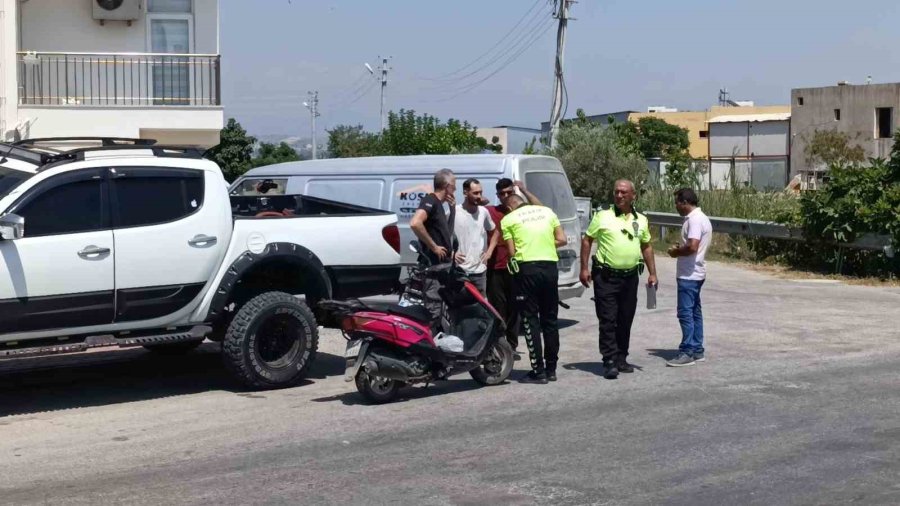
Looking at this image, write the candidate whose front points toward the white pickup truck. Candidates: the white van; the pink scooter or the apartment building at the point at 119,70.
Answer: the apartment building

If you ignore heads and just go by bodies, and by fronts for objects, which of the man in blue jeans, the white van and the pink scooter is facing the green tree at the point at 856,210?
the pink scooter

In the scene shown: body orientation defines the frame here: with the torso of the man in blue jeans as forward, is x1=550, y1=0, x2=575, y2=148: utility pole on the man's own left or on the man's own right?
on the man's own right

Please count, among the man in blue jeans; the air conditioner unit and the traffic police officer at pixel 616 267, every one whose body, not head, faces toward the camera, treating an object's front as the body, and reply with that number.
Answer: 2

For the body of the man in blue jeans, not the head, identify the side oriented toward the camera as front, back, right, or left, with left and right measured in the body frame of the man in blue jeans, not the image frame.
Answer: left

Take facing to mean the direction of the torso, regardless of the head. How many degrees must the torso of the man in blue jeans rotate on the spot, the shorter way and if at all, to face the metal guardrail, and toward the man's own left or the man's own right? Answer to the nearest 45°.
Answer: approximately 90° to the man's own right

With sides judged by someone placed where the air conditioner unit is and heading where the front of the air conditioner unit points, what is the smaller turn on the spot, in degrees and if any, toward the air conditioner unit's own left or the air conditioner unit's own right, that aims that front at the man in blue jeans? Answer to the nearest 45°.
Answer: approximately 45° to the air conditioner unit's own left

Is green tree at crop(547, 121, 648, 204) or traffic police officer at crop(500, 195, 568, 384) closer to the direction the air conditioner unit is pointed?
the traffic police officer

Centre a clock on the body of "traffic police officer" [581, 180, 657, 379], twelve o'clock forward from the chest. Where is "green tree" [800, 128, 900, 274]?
The green tree is roughly at 7 o'clock from the traffic police officer.

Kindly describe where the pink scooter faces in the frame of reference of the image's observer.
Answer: facing away from the viewer and to the right of the viewer

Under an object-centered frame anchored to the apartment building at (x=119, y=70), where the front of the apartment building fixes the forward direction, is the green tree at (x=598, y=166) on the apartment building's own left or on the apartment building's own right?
on the apartment building's own left
